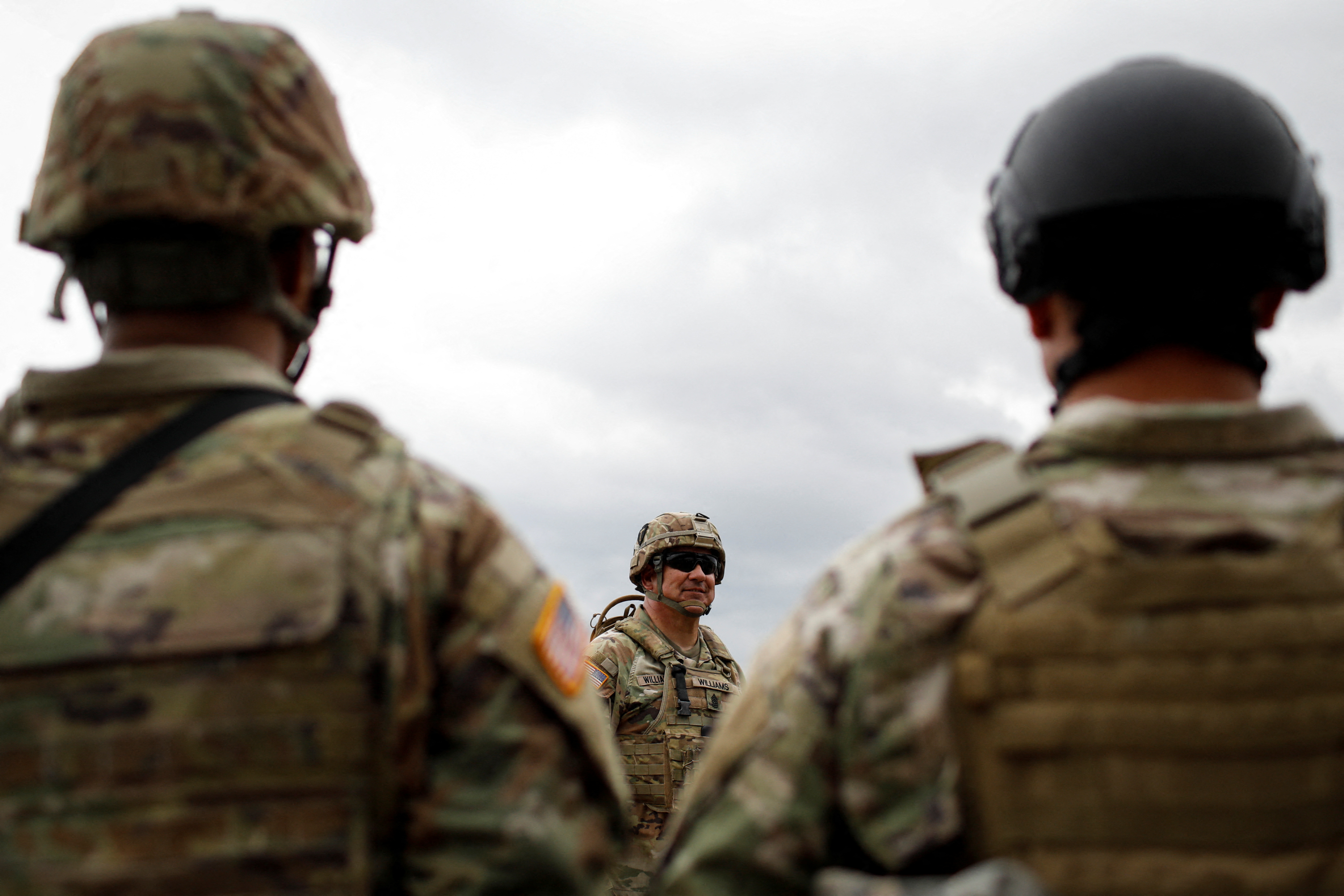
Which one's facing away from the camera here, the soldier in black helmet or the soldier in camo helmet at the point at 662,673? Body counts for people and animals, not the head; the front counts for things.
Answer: the soldier in black helmet

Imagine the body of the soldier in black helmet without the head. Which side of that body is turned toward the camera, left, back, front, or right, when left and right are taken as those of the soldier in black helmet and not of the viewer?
back

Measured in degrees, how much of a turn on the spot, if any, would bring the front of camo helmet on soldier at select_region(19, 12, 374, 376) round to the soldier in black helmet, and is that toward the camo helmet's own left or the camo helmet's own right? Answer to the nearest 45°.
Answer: approximately 135° to the camo helmet's own right

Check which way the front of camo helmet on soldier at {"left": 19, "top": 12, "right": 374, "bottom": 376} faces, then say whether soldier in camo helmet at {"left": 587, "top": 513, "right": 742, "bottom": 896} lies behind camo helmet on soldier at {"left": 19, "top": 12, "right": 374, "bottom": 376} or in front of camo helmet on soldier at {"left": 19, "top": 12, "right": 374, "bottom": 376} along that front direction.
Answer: in front

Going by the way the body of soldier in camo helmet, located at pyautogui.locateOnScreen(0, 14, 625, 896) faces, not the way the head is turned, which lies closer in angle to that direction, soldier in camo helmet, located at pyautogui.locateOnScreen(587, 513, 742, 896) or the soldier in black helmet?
the soldier in camo helmet

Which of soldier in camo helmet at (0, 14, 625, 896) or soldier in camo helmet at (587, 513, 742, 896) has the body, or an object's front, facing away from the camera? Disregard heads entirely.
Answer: soldier in camo helmet at (0, 14, 625, 896)

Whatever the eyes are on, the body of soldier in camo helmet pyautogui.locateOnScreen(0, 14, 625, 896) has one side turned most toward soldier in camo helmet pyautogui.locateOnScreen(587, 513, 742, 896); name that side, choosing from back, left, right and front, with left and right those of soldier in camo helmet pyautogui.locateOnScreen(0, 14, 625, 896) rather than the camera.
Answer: front

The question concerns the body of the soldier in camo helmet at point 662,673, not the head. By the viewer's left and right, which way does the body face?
facing the viewer and to the right of the viewer

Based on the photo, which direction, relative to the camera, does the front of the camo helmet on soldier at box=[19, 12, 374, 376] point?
away from the camera

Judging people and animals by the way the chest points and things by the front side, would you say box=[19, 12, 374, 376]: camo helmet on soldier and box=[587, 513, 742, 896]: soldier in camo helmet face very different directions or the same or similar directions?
very different directions

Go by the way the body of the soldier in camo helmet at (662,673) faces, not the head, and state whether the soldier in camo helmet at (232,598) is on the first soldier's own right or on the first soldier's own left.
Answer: on the first soldier's own right

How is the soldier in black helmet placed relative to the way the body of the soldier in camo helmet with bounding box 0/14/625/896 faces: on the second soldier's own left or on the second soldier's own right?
on the second soldier's own right

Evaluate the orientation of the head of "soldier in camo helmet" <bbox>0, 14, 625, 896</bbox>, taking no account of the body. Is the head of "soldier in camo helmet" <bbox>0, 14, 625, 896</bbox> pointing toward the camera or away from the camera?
away from the camera

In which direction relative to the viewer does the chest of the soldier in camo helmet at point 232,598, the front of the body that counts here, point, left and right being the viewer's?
facing away from the viewer

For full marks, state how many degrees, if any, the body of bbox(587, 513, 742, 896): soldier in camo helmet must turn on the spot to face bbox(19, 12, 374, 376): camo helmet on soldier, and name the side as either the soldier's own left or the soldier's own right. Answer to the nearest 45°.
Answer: approximately 45° to the soldier's own right

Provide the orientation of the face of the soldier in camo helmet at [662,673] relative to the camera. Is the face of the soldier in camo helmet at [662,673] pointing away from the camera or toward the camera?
toward the camera

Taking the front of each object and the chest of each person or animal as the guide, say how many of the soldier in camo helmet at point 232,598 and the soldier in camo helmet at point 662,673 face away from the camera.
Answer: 1
